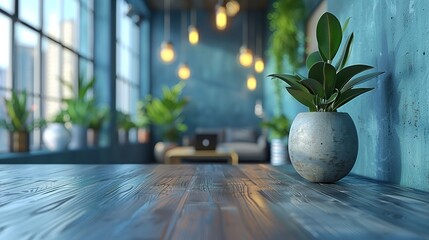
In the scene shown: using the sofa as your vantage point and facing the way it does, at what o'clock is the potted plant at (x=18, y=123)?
The potted plant is roughly at 1 o'clock from the sofa.

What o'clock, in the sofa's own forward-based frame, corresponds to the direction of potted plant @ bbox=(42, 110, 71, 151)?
The potted plant is roughly at 1 o'clock from the sofa.

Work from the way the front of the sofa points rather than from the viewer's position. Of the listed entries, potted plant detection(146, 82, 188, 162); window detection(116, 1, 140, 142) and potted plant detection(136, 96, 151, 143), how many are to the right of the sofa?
3

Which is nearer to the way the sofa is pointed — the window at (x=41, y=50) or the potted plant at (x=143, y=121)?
the window

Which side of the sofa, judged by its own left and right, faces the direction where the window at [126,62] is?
right

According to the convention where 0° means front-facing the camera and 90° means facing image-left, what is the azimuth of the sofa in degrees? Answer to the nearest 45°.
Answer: approximately 0°

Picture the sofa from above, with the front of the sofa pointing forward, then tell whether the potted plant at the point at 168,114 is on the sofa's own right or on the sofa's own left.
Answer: on the sofa's own right

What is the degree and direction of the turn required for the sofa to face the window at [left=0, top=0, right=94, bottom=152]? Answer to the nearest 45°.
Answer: approximately 45° to its right
